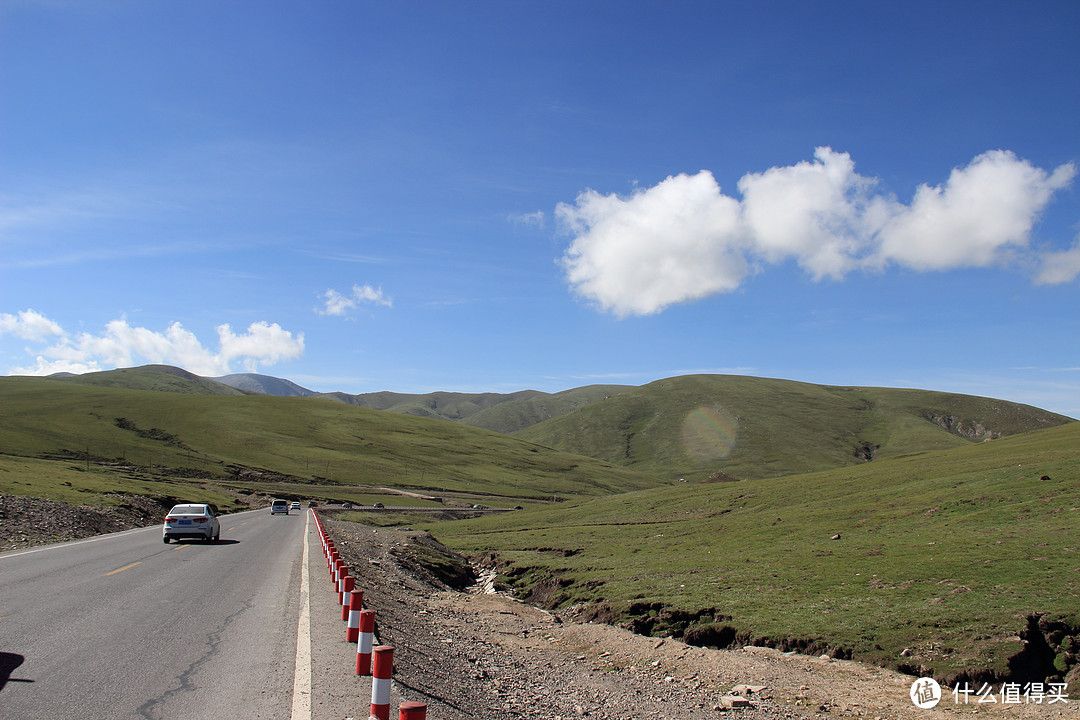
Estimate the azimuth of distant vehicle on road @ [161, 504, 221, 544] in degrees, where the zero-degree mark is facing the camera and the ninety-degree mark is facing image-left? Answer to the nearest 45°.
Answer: approximately 180°

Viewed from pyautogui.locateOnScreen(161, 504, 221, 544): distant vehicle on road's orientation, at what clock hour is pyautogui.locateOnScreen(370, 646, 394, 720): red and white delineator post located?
The red and white delineator post is roughly at 6 o'clock from the distant vehicle on road.

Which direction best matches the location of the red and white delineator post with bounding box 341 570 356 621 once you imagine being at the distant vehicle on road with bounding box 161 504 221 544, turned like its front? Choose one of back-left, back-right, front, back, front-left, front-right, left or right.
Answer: back

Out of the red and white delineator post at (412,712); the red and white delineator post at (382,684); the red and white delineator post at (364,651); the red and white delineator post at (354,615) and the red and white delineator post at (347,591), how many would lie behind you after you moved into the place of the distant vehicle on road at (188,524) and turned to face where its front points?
5

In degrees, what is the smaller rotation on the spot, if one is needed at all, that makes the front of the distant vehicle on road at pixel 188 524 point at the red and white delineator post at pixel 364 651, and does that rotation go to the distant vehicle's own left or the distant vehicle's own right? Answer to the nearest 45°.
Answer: approximately 180°

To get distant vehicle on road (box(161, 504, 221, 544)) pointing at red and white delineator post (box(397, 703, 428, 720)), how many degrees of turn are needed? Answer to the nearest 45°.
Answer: approximately 180°
